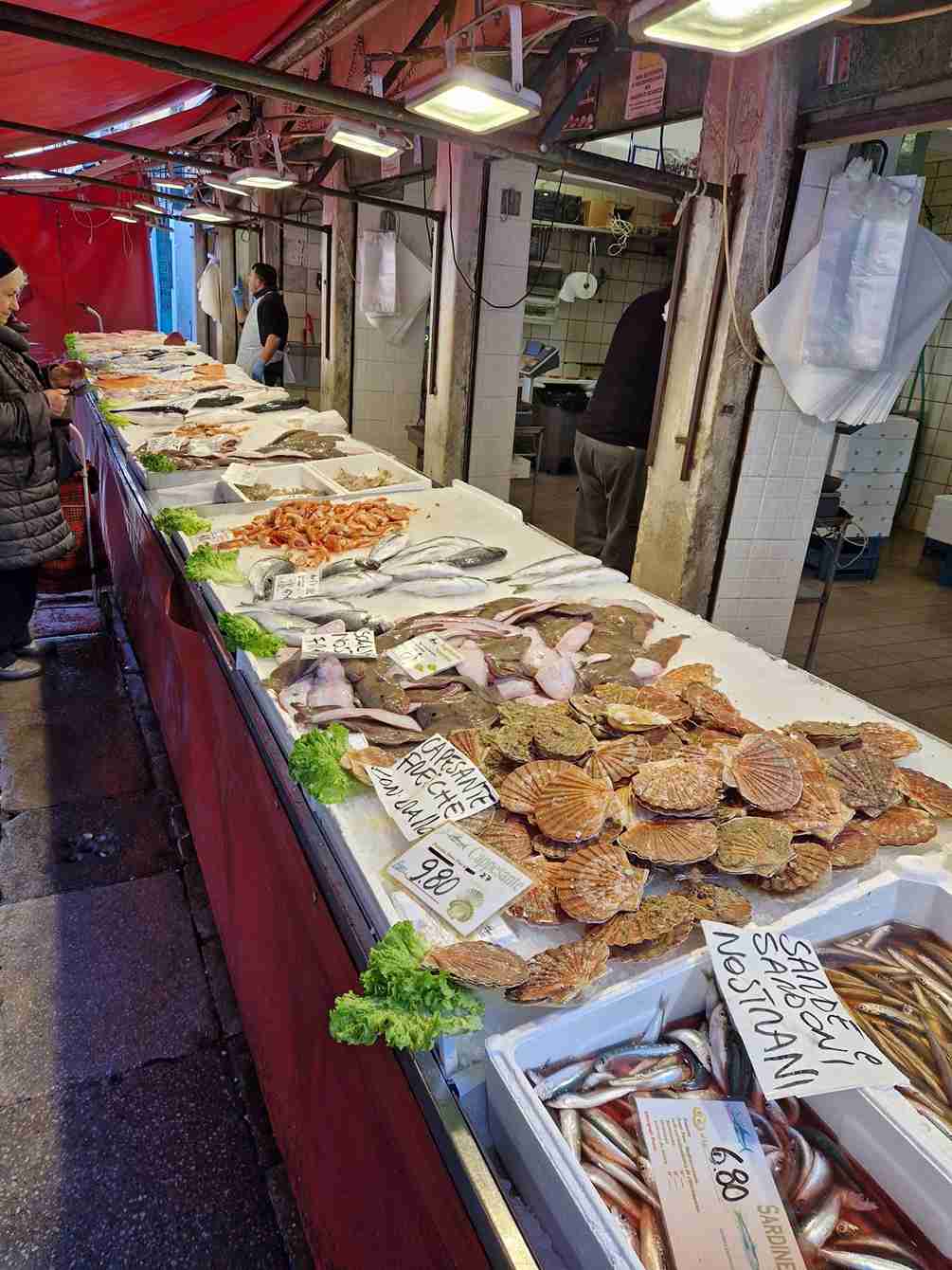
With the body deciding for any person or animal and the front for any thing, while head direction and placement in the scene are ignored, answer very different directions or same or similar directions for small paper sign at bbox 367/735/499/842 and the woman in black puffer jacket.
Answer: very different directions

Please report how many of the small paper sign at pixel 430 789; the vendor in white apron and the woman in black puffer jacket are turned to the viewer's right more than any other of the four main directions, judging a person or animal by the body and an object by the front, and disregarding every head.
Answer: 1

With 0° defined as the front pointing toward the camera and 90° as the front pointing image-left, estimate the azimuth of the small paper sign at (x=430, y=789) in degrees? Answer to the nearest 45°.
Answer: approximately 45°

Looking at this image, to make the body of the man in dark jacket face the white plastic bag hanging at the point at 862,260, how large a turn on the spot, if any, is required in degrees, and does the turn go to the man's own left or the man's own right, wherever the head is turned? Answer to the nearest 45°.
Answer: approximately 90° to the man's own right

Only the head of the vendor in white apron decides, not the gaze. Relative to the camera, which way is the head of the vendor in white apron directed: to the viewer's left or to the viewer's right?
to the viewer's left

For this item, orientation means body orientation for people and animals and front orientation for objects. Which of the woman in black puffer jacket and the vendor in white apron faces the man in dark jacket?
the woman in black puffer jacket

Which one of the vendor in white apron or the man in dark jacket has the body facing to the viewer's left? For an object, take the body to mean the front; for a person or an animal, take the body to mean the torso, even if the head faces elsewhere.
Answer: the vendor in white apron

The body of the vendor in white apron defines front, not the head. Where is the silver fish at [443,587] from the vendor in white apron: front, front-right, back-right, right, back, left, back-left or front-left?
left

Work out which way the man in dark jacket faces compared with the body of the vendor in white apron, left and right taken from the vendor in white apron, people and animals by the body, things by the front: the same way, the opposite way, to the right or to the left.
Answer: the opposite way

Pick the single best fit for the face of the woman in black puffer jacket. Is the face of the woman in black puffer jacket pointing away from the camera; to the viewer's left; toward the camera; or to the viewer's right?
to the viewer's right

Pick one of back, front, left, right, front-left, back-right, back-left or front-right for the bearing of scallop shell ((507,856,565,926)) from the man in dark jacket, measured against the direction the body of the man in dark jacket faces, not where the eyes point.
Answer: back-right

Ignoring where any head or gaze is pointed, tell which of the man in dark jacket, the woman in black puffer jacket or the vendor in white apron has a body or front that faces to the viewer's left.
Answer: the vendor in white apron
